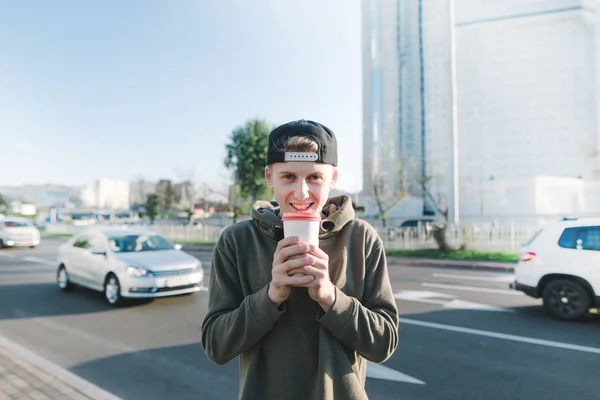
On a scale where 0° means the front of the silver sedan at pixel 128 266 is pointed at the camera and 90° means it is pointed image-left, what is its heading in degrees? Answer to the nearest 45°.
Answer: approximately 315°

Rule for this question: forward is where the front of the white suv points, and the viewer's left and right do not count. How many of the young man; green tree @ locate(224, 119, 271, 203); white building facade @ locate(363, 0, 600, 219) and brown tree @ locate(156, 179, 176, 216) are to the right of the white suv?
1

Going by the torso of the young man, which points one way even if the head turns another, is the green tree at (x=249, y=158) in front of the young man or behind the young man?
behind

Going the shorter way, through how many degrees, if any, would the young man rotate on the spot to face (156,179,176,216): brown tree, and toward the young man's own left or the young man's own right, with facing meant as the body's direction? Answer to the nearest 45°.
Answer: approximately 180°

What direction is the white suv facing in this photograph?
to the viewer's right

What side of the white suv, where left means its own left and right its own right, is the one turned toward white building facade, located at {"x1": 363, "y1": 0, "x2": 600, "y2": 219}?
left

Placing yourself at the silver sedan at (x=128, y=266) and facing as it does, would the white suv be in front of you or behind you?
in front

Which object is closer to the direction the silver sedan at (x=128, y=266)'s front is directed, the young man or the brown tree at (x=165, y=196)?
the young man

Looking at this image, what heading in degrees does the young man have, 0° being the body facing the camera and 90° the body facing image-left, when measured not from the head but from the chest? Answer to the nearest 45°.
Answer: approximately 0°

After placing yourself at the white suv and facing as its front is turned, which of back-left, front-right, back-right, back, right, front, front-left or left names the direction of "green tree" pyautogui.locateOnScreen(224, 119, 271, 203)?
back-left

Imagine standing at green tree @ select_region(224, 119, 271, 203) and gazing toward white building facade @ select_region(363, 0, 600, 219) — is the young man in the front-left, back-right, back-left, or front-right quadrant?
back-right
